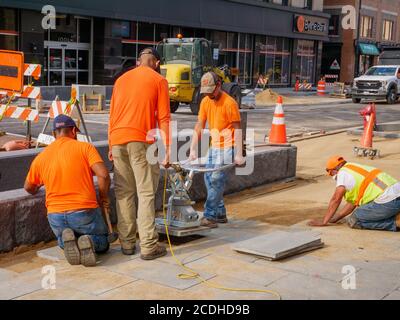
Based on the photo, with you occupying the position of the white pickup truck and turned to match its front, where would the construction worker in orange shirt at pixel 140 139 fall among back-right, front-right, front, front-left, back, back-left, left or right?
front-left

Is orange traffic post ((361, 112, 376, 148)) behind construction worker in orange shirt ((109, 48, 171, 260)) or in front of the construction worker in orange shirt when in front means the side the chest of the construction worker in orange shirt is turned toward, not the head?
in front

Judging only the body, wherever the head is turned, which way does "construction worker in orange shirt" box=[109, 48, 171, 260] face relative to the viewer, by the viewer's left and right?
facing away from the viewer and to the right of the viewer

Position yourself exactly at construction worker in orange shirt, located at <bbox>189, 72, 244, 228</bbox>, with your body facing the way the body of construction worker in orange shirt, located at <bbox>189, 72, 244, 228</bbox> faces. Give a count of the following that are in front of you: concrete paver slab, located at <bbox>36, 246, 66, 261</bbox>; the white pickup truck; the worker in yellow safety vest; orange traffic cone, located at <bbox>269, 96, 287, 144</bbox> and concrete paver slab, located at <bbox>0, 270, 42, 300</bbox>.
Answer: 2

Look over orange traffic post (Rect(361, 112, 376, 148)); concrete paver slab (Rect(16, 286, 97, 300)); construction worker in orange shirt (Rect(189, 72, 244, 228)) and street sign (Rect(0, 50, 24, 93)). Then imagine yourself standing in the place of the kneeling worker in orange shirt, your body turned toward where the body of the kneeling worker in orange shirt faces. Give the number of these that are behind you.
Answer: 1

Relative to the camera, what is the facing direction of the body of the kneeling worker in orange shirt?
away from the camera

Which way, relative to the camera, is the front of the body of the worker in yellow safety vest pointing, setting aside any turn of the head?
to the viewer's left

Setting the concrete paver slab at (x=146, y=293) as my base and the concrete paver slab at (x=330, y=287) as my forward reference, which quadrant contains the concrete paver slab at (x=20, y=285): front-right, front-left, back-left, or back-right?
back-left

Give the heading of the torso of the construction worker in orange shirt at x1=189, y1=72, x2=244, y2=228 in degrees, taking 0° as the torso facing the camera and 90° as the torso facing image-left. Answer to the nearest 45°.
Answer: approximately 45°
